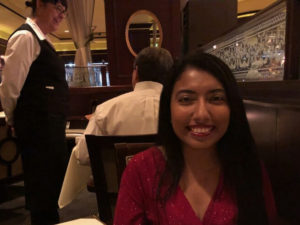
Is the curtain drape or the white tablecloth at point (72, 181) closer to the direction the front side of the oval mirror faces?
the white tablecloth

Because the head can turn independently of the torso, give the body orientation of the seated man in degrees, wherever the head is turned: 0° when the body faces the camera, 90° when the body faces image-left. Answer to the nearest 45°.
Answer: approximately 180°

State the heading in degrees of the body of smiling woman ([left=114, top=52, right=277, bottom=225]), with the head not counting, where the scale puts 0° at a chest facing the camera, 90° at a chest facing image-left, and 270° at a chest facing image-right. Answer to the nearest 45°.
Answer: approximately 0°

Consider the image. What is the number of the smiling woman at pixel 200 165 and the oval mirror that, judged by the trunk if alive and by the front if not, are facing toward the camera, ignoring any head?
2

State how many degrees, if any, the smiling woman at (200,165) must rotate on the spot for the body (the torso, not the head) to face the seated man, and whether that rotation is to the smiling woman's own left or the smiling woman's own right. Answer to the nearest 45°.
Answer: approximately 135° to the smiling woman's own right

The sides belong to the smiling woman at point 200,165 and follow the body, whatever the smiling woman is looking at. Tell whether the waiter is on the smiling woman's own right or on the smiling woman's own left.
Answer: on the smiling woman's own right

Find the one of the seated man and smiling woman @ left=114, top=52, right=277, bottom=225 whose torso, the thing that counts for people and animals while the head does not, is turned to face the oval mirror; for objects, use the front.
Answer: the seated man

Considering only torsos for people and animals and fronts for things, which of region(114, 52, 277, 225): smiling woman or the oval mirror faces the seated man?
the oval mirror

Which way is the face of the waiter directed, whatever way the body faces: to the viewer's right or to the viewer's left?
to the viewer's right

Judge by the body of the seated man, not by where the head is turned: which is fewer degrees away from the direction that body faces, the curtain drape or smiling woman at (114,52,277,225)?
the curtain drape

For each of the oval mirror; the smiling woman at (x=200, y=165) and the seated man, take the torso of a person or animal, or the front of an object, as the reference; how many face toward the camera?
2

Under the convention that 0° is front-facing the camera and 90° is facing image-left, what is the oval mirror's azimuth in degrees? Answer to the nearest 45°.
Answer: approximately 0°

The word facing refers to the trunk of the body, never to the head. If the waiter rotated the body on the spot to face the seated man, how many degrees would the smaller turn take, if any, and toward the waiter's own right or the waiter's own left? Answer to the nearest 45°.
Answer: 0° — they already face them
